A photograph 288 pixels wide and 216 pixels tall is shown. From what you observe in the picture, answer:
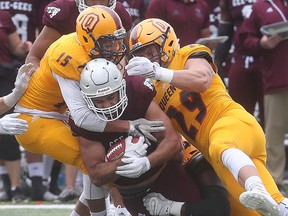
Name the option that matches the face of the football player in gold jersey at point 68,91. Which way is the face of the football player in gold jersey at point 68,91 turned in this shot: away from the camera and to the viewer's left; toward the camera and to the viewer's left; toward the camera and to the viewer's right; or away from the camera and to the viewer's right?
toward the camera and to the viewer's right

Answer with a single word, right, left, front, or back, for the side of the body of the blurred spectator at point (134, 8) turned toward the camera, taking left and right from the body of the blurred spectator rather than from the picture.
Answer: front

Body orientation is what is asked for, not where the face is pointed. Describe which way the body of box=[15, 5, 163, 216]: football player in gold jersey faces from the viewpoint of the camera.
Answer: to the viewer's right

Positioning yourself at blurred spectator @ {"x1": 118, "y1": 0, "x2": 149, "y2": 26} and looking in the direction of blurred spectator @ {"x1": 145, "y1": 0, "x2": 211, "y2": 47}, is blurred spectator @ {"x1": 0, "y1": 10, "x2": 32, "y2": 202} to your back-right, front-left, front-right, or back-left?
back-right

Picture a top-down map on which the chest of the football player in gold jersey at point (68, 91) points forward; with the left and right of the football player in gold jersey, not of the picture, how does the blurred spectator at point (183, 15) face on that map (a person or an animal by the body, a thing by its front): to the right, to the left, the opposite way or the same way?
to the right

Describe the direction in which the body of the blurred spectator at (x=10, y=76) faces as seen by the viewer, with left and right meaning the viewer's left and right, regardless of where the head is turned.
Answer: facing the viewer and to the right of the viewer
